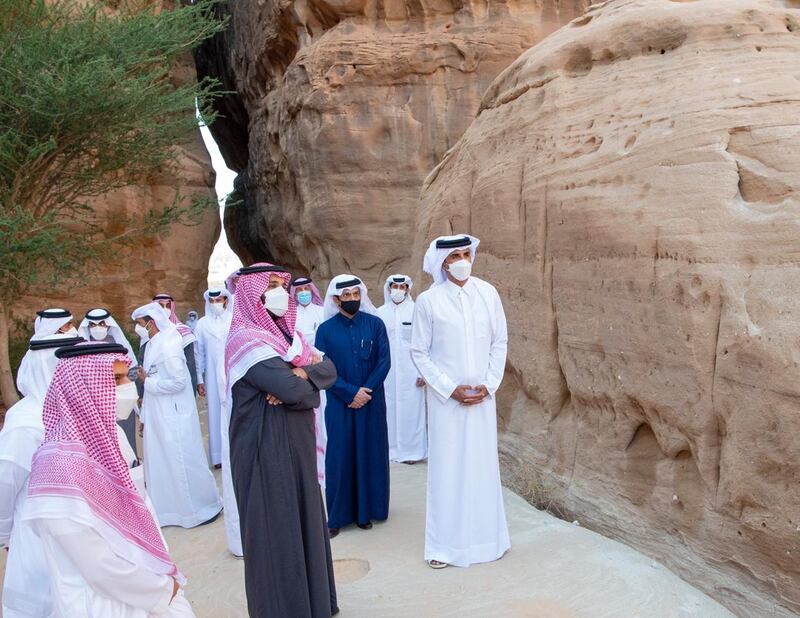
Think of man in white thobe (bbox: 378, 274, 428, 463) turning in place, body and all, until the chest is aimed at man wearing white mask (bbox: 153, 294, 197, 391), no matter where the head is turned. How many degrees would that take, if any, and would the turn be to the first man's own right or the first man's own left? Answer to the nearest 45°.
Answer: approximately 90° to the first man's own right

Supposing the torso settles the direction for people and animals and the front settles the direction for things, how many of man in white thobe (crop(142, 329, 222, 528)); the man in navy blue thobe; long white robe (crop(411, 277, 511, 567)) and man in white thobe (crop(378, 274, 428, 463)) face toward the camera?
3

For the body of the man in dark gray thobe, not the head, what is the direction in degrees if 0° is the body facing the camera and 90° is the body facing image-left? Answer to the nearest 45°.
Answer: approximately 315°

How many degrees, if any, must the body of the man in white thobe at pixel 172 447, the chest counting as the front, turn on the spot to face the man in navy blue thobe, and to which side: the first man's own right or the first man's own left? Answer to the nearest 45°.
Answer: approximately 135° to the first man's own left

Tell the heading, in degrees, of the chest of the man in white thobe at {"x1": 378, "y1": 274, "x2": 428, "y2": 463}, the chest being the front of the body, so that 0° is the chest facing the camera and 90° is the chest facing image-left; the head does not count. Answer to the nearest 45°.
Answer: approximately 0°

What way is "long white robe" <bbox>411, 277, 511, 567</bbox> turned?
toward the camera

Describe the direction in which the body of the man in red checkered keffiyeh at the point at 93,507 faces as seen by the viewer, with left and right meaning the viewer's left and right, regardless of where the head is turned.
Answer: facing to the right of the viewer

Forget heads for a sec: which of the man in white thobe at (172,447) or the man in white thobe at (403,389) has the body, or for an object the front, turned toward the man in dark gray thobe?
the man in white thobe at (403,389)

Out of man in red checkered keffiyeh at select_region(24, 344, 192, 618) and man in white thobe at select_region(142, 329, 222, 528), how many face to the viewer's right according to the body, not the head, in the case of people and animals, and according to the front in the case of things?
1

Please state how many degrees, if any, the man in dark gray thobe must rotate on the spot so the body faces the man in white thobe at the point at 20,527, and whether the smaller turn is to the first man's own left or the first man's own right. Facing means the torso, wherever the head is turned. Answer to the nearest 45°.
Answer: approximately 90° to the first man's own right
